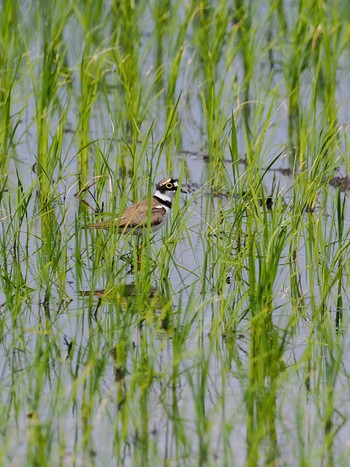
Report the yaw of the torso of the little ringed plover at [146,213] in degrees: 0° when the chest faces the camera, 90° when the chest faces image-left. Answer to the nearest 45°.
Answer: approximately 270°
